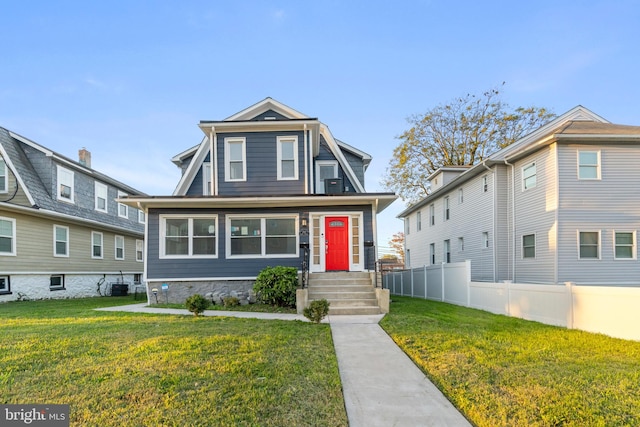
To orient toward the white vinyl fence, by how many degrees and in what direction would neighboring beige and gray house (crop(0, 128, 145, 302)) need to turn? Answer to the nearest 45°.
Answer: approximately 90° to its left

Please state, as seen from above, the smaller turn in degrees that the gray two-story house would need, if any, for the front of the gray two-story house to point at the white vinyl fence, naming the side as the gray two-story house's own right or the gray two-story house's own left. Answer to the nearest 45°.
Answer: approximately 45° to the gray two-story house's own left

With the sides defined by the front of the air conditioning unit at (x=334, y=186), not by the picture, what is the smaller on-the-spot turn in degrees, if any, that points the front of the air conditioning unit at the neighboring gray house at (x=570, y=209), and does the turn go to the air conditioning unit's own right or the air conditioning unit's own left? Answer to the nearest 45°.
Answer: approximately 90° to the air conditioning unit's own left

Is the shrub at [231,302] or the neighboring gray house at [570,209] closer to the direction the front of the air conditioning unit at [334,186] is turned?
the shrub

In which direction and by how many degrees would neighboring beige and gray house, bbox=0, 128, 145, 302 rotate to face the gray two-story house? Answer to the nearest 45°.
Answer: approximately 90° to its left

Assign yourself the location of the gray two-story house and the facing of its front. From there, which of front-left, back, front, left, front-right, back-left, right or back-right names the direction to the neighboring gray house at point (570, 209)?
left

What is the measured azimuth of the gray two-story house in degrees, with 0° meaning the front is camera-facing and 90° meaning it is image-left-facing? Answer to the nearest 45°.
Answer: approximately 0°

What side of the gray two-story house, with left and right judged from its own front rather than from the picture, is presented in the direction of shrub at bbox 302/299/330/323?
front

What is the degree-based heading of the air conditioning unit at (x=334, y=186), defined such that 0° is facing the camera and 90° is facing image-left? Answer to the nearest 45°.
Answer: approximately 0°
